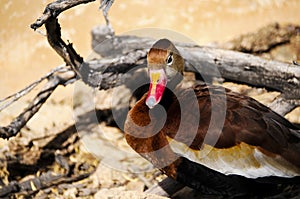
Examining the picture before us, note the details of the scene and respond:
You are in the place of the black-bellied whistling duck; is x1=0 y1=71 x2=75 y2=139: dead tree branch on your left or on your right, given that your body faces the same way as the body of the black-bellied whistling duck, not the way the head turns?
on your right

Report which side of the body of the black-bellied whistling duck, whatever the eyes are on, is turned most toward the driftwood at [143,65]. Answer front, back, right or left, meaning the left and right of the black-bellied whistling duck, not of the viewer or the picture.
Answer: right

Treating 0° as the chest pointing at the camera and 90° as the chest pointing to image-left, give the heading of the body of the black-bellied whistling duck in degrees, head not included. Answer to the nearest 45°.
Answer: approximately 45°

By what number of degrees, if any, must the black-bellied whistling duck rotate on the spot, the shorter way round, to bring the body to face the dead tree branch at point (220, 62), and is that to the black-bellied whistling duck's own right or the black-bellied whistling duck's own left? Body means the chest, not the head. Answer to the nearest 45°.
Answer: approximately 135° to the black-bellied whistling duck's own right
